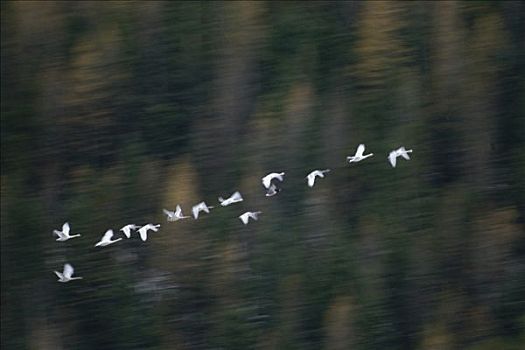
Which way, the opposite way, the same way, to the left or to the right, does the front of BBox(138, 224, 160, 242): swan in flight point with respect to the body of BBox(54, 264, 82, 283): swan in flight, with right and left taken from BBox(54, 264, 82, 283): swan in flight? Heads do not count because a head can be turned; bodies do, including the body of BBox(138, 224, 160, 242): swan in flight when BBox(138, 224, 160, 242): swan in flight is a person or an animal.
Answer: the same way

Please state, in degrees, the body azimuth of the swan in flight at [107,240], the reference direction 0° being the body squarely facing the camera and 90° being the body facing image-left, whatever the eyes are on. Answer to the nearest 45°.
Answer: approximately 270°

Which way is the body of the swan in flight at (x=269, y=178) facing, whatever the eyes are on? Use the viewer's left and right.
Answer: facing to the right of the viewer

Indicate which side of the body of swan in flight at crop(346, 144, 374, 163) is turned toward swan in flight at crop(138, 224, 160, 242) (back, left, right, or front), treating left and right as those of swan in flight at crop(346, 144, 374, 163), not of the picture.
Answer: back

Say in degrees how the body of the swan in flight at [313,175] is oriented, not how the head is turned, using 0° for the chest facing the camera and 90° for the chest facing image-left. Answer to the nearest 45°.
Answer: approximately 270°

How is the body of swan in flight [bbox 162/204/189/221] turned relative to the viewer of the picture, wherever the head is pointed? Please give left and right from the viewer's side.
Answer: facing to the right of the viewer

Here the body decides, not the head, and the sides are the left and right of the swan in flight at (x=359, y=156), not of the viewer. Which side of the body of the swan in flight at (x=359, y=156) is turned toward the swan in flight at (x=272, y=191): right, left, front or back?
back

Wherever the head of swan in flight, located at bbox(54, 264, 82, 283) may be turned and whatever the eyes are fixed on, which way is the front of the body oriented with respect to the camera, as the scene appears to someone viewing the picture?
to the viewer's right

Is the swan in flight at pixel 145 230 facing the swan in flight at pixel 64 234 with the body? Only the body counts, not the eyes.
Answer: no
